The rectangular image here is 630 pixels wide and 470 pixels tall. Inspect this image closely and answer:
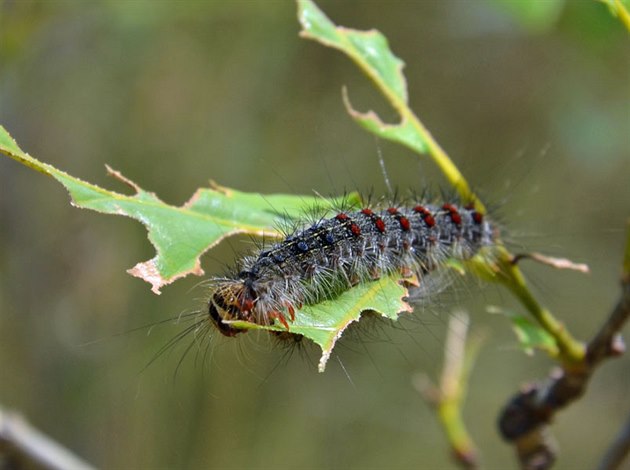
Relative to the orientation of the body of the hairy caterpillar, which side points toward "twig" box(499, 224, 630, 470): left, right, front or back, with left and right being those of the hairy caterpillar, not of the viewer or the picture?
back

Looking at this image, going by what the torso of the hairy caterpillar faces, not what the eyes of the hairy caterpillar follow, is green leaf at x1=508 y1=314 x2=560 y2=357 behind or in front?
behind

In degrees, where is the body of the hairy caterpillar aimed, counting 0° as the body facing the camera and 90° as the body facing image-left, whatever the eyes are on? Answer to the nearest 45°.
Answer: approximately 90°
